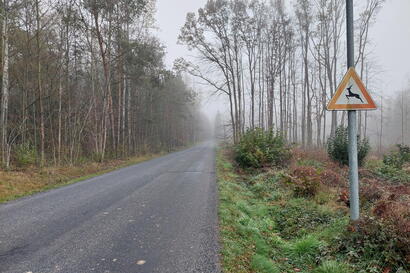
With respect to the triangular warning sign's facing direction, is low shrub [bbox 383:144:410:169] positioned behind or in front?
behind

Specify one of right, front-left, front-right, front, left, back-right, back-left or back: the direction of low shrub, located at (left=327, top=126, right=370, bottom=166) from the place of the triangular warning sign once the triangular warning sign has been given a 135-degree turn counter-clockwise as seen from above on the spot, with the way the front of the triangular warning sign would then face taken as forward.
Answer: front-left

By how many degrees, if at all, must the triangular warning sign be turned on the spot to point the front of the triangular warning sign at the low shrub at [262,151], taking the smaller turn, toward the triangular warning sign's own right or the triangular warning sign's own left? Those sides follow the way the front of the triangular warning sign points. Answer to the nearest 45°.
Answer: approximately 135° to the triangular warning sign's own right

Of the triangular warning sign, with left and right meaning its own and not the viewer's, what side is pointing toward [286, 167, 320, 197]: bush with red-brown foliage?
back

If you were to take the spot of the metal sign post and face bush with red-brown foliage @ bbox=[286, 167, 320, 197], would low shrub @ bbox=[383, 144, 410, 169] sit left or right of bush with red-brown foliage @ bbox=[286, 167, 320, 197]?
right

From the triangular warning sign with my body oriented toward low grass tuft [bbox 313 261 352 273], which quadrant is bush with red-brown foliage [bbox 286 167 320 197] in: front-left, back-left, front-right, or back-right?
back-right

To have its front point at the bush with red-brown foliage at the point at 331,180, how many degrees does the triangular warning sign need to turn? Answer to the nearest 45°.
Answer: approximately 180°

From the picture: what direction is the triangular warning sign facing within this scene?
toward the camera
